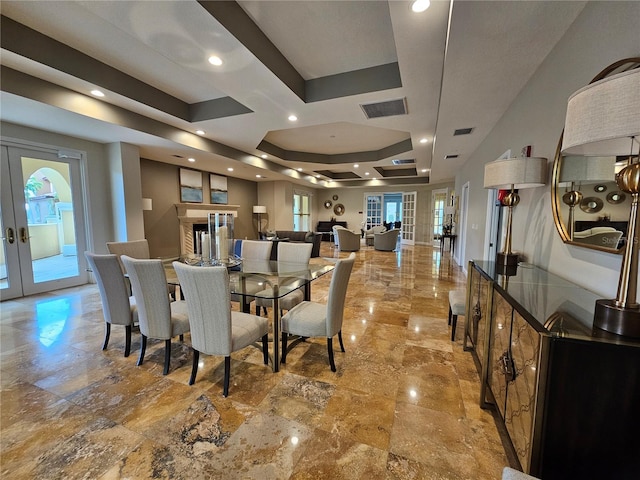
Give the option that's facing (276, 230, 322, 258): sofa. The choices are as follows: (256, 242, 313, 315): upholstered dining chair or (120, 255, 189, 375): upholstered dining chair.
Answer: (120, 255, 189, 375): upholstered dining chair

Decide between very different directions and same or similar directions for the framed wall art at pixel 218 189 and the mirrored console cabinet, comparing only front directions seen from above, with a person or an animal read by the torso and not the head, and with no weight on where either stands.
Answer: very different directions

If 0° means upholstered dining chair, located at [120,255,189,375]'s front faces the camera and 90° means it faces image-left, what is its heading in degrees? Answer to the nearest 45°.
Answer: approximately 225°

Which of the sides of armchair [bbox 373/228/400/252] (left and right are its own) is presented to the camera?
left

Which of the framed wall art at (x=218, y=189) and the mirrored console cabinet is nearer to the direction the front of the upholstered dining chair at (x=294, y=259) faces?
the mirrored console cabinet

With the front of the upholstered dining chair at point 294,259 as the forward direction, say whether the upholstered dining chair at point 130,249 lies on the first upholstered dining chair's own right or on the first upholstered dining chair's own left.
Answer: on the first upholstered dining chair's own right

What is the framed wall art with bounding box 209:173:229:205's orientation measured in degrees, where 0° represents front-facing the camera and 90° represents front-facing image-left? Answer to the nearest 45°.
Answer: approximately 315°

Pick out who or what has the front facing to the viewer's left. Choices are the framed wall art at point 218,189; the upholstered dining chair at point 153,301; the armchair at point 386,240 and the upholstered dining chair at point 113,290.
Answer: the armchair

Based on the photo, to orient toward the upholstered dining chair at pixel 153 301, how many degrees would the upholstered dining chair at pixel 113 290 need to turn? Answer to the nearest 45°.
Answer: approximately 90° to its right
